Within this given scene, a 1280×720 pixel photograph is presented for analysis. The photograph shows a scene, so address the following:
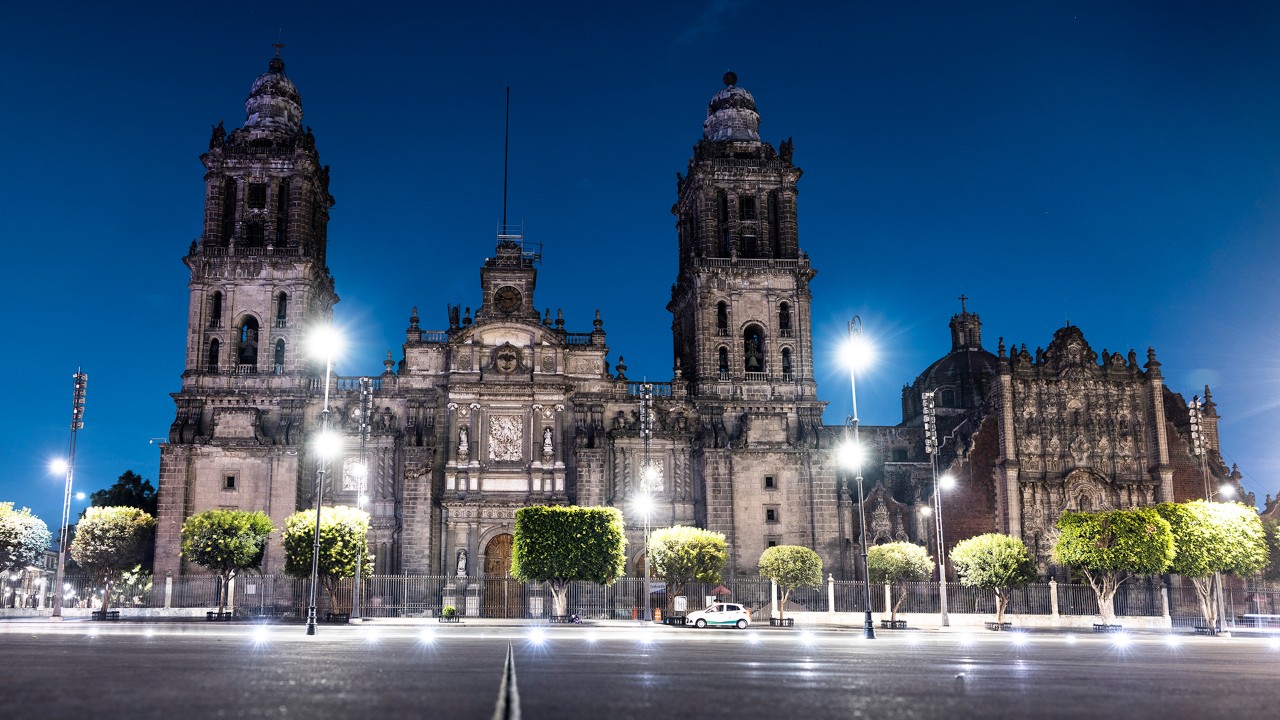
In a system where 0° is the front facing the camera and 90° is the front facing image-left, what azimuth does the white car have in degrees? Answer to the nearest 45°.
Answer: approximately 90°
